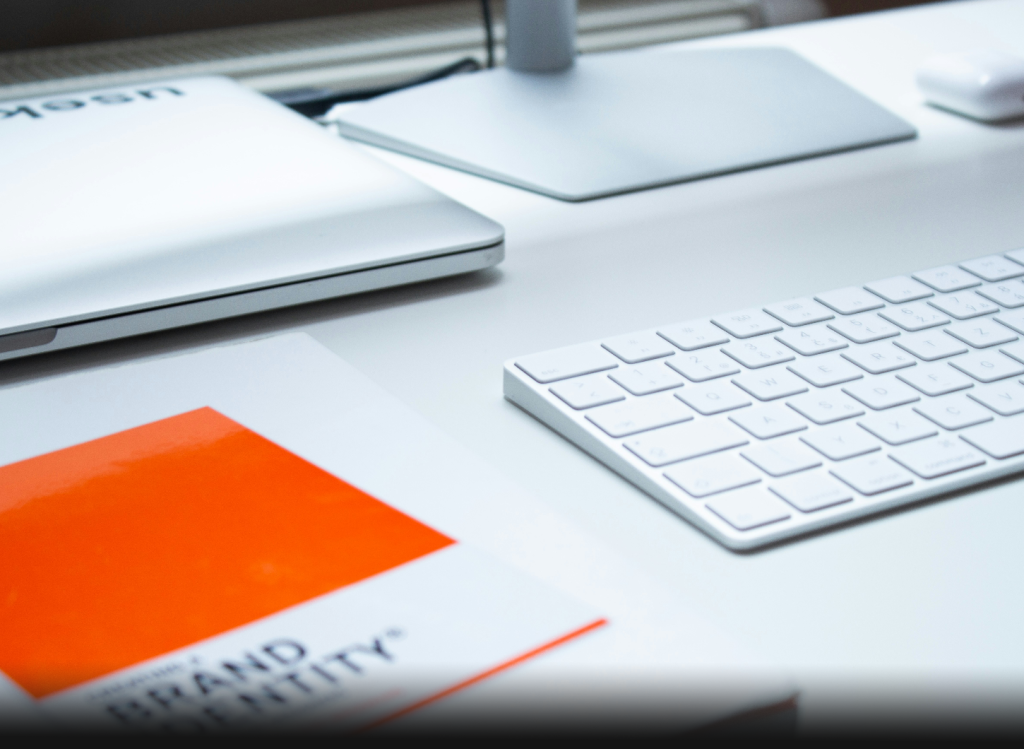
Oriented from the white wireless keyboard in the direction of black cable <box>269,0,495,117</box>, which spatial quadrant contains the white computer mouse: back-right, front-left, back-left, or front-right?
front-right

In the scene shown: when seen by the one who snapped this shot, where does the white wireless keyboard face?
facing the viewer and to the right of the viewer

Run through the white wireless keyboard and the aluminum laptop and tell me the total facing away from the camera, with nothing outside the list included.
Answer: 0

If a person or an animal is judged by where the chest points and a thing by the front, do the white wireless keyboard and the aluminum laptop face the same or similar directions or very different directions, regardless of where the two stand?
same or similar directions

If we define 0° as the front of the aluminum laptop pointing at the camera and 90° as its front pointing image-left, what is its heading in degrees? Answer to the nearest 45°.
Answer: approximately 315°
